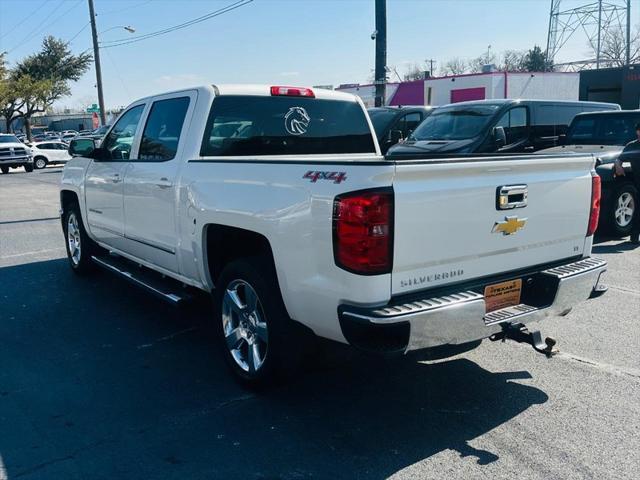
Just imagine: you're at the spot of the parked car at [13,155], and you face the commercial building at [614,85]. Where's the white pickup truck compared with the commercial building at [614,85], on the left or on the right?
right

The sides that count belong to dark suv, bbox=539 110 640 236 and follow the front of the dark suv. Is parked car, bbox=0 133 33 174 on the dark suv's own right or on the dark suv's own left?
on the dark suv's own right

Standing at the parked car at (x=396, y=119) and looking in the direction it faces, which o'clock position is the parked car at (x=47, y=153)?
the parked car at (x=47, y=153) is roughly at 3 o'clock from the parked car at (x=396, y=119).

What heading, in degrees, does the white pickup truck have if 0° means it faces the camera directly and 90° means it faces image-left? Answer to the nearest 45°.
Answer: approximately 135°

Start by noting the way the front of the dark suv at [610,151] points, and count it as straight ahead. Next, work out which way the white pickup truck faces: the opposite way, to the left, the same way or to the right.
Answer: to the right

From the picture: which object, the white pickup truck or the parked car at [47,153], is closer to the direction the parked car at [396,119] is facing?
the white pickup truck
